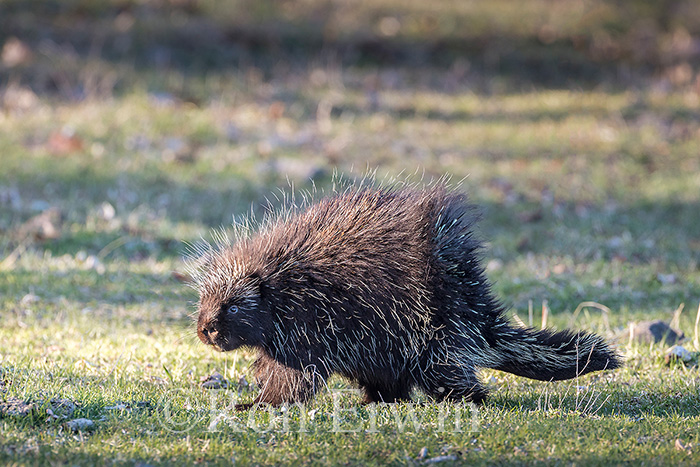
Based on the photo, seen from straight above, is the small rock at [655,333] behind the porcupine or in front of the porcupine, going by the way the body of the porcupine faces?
behind

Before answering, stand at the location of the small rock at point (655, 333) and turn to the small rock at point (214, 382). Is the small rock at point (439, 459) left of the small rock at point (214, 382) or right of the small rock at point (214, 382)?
left

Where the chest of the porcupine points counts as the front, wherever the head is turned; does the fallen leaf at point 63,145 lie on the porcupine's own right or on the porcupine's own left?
on the porcupine's own right

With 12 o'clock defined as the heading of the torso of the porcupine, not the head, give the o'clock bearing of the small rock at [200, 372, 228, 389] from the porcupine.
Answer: The small rock is roughly at 1 o'clock from the porcupine.

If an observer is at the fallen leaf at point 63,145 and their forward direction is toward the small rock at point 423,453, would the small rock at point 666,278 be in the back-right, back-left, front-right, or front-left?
front-left

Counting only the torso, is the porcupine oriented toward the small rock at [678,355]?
no

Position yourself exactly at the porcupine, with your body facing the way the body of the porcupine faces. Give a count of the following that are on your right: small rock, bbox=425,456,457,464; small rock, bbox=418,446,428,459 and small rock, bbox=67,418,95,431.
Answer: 0

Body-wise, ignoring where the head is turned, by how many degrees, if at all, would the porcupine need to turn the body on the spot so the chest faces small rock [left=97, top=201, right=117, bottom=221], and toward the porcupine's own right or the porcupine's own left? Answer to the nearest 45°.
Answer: approximately 45° to the porcupine's own right

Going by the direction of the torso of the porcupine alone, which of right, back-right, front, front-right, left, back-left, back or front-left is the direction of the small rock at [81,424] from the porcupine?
front-left

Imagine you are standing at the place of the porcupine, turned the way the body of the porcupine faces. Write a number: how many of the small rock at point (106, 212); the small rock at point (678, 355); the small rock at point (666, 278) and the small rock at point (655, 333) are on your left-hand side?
0

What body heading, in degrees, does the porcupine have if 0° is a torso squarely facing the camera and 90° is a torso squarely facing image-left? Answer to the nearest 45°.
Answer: approximately 90°
